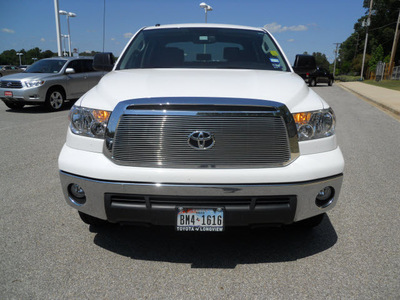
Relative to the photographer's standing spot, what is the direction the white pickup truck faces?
facing the viewer

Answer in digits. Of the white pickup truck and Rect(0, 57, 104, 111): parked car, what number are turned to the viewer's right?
0

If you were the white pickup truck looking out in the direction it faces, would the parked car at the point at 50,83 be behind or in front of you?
behind

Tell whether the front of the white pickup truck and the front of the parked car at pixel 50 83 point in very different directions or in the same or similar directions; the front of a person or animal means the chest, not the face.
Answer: same or similar directions

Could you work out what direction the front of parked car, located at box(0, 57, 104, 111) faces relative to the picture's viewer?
facing the viewer and to the left of the viewer

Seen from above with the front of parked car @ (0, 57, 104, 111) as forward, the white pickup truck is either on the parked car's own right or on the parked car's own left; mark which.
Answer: on the parked car's own left
